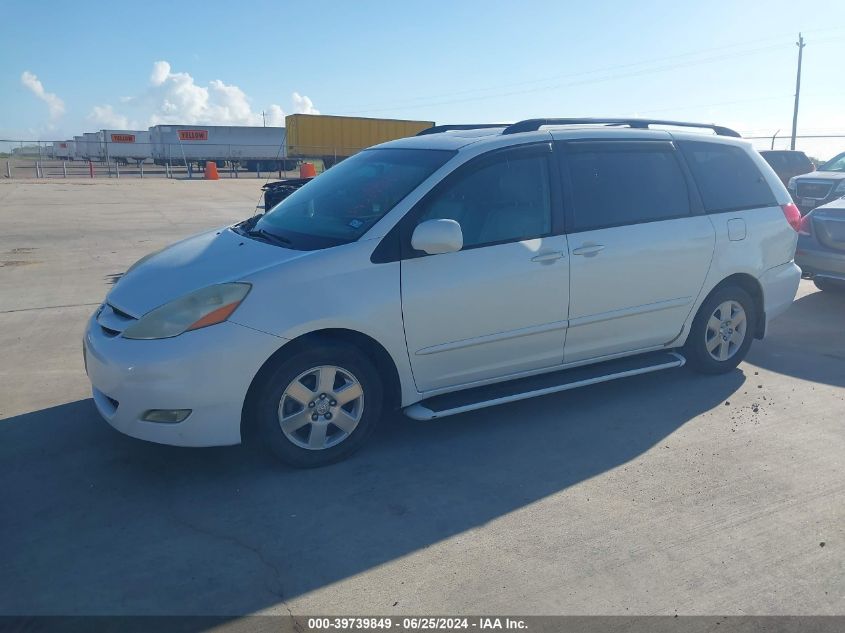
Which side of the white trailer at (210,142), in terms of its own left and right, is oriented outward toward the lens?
left

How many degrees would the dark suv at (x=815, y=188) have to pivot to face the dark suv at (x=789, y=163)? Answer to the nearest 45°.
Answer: approximately 135° to its right

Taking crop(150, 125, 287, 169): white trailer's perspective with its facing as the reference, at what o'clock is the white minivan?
The white minivan is roughly at 9 o'clock from the white trailer.

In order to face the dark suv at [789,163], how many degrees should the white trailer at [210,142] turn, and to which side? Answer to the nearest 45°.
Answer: approximately 135° to its left

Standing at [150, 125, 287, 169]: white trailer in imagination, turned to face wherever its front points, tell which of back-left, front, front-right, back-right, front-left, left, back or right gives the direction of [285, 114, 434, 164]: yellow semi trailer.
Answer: back-left

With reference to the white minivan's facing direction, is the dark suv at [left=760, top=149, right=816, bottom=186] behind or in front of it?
behind

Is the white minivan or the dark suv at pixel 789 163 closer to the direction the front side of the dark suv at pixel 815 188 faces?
the white minivan

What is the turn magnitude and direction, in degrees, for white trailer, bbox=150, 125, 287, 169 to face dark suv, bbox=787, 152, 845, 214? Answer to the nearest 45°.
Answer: approximately 90° to its left

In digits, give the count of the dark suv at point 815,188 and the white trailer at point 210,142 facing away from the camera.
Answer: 0

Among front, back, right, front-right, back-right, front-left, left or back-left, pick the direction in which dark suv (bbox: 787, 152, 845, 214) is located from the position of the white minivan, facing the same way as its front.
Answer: back

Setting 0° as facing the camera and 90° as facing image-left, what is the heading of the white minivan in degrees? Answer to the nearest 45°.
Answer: approximately 45°

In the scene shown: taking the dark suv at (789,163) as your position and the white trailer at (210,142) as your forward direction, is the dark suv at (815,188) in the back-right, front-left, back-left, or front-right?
back-left

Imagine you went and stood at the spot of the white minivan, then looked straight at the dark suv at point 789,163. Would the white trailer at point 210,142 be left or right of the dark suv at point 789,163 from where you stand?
left
